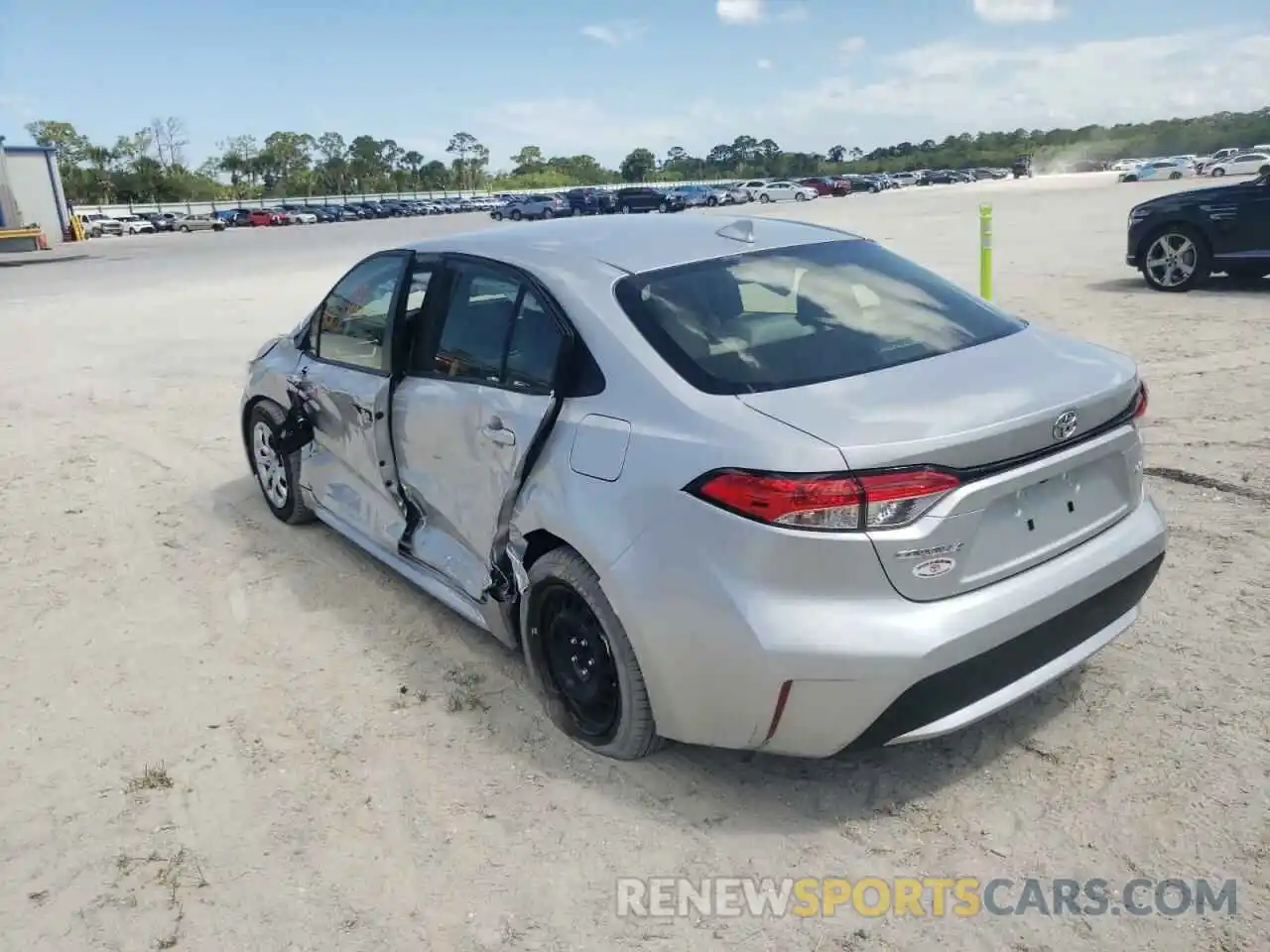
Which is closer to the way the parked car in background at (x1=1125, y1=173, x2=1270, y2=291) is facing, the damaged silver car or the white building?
the white building

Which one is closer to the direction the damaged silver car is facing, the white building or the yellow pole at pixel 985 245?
the white building

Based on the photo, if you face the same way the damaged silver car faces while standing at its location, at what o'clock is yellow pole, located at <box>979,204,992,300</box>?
The yellow pole is roughly at 2 o'clock from the damaged silver car.

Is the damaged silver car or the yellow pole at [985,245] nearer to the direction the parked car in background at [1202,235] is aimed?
the yellow pole

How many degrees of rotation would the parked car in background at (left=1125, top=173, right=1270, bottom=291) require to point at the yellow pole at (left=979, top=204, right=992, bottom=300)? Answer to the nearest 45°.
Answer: approximately 45° to its left

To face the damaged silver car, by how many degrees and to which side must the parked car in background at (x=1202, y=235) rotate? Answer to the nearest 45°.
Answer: approximately 90° to its left

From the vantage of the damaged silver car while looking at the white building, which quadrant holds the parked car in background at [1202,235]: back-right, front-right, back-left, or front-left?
front-right

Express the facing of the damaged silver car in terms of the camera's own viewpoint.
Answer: facing away from the viewer and to the left of the viewer

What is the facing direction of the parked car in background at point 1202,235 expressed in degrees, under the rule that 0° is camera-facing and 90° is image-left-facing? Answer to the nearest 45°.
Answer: approximately 90°

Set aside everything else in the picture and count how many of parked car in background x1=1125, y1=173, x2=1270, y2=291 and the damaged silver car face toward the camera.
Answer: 0

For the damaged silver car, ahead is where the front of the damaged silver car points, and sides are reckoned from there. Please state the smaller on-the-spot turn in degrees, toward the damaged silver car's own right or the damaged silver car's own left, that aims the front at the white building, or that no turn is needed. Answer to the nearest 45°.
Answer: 0° — it already faces it

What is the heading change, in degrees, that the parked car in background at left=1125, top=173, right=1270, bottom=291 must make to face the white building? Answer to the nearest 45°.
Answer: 0° — it already faces it
